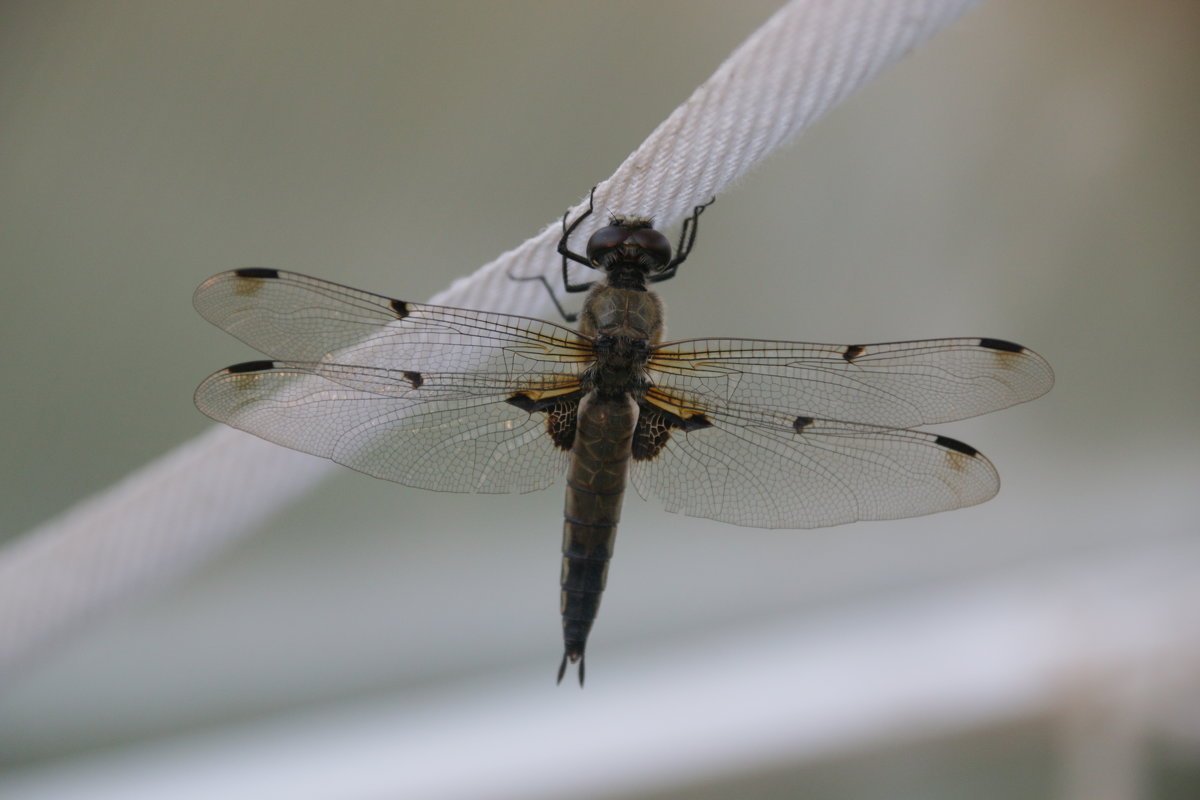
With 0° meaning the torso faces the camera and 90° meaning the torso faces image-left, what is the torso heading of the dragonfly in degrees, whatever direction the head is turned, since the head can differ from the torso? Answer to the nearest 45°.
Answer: approximately 180°
